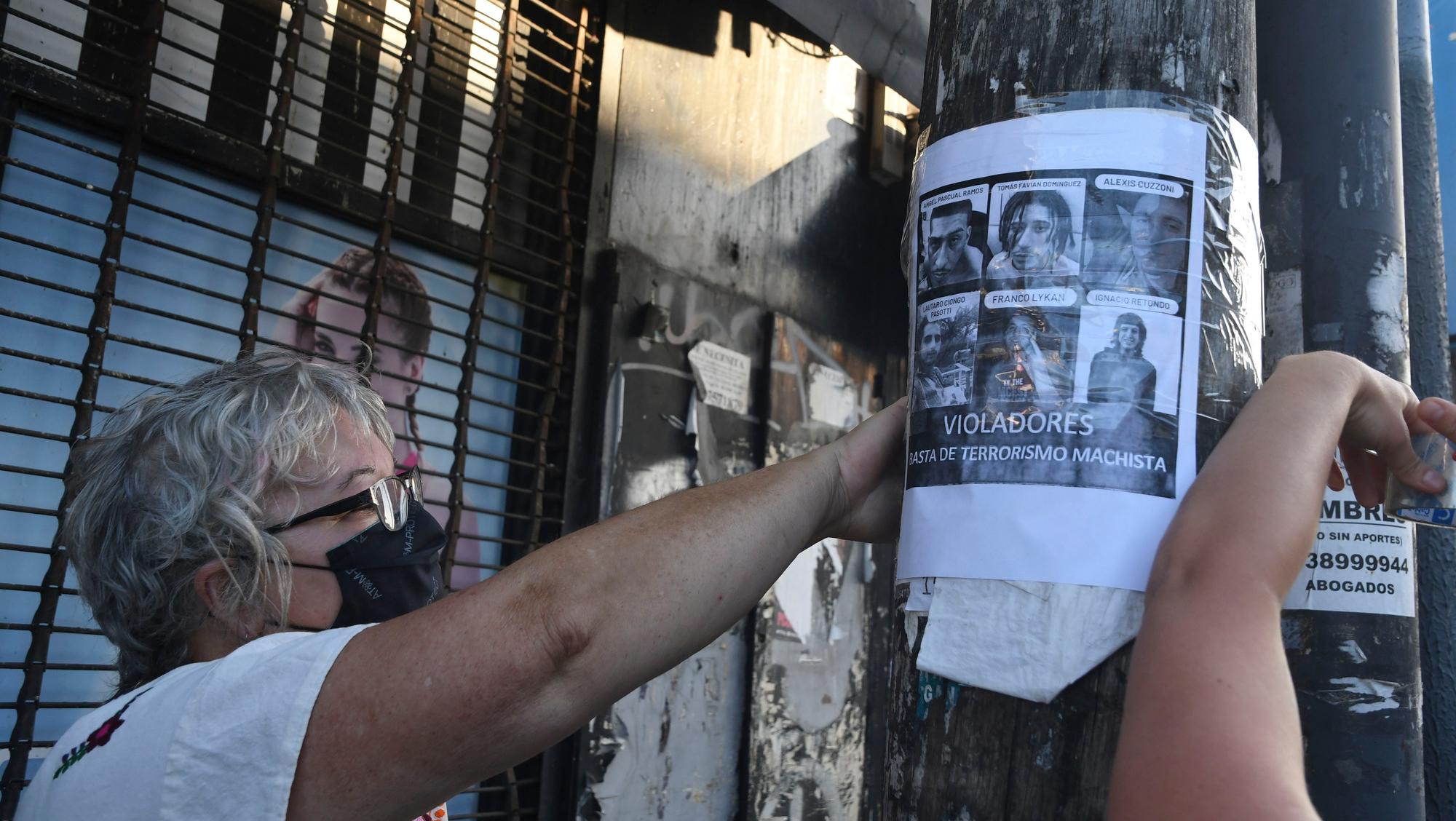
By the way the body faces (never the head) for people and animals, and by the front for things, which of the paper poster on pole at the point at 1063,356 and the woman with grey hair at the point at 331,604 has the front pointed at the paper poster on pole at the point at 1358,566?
the woman with grey hair

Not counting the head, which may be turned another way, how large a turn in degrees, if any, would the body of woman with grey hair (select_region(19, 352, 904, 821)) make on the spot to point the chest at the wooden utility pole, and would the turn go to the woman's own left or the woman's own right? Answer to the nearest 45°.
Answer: approximately 45° to the woman's own right

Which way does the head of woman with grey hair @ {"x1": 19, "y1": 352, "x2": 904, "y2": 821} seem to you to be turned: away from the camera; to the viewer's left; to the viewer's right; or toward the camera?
to the viewer's right

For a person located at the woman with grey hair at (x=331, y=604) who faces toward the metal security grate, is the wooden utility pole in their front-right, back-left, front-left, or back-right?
back-right

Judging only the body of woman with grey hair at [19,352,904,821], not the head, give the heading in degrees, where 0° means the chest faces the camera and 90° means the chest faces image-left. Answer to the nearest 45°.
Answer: approximately 270°

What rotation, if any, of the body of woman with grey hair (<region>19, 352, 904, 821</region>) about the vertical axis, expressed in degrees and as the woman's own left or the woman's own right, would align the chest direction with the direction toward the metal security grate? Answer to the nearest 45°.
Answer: approximately 90° to the woman's own left

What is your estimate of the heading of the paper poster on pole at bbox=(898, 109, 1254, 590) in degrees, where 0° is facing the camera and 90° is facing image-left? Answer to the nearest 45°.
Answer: approximately 0°

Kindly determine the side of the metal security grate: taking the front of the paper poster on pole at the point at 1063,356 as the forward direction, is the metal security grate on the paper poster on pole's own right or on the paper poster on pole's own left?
on the paper poster on pole's own right
